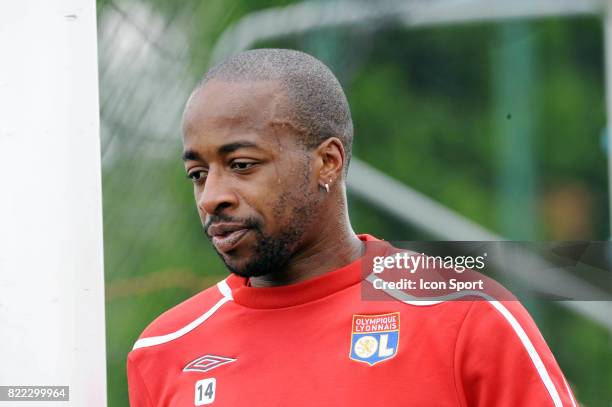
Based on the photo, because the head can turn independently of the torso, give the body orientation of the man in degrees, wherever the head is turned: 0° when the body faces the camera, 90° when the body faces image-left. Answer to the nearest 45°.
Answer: approximately 45°

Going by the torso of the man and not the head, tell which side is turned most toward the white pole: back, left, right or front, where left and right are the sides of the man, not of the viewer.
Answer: right
